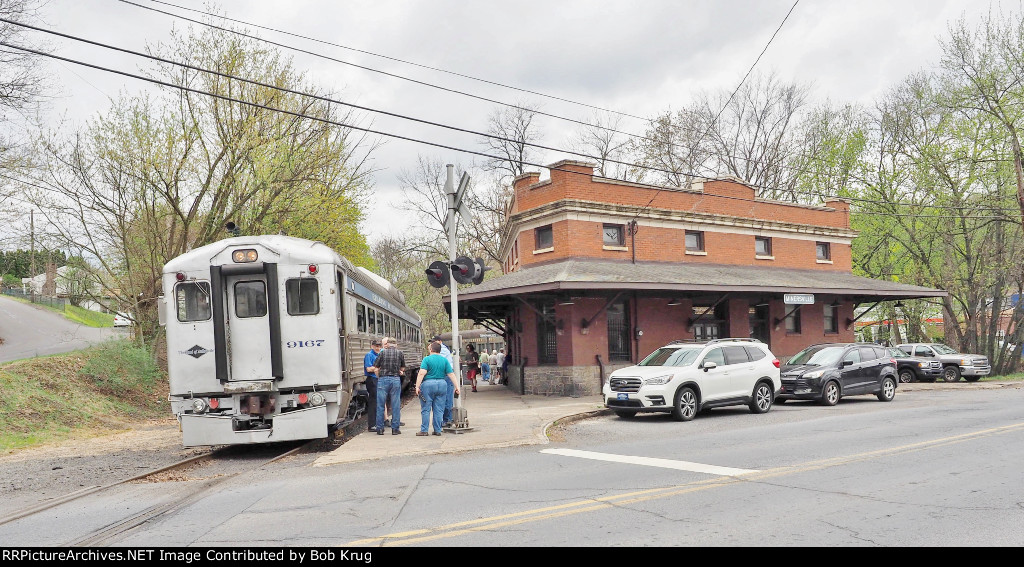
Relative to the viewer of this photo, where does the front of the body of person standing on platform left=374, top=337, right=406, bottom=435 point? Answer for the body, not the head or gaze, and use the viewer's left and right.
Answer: facing away from the viewer

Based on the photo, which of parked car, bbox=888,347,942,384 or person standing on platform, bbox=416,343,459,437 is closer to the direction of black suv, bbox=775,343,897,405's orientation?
the person standing on platform

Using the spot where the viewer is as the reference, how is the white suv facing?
facing the viewer and to the left of the viewer

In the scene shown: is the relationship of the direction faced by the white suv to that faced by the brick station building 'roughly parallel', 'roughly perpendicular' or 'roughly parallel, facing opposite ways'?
roughly perpendicular

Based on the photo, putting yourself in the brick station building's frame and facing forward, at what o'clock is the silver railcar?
The silver railcar is roughly at 2 o'clock from the brick station building.

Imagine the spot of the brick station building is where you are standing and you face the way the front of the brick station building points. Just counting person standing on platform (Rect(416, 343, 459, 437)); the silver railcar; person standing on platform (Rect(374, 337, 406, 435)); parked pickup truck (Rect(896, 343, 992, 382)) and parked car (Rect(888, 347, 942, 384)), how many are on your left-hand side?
2

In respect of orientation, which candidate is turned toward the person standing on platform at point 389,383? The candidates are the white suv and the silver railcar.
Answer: the white suv

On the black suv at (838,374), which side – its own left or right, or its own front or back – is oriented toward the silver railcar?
front

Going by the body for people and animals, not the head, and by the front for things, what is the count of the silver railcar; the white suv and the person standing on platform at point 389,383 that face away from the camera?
1

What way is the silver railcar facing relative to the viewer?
toward the camera

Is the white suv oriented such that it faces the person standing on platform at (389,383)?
yes

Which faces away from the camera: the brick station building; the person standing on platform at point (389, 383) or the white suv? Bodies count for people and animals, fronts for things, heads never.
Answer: the person standing on platform

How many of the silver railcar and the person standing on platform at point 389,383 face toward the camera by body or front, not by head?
1

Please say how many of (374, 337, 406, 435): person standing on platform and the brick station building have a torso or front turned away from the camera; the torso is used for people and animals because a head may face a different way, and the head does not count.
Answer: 1
